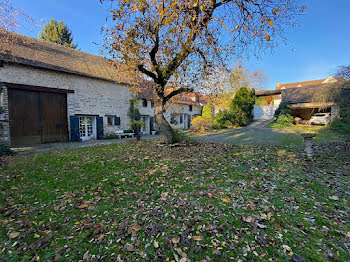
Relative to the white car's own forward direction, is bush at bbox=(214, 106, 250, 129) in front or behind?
in front

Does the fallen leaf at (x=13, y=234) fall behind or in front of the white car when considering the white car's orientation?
in front

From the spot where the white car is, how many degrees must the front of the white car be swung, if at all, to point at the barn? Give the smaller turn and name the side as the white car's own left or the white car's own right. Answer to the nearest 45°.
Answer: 0° — it already faces it

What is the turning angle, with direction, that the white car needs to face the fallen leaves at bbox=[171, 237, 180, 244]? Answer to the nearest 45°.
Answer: approximately 45° to its left

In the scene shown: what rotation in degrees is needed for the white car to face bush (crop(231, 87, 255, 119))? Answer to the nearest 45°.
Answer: approximately 45° to its right

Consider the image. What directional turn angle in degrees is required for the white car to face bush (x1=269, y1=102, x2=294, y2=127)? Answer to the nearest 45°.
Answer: approximately 45° to its right
